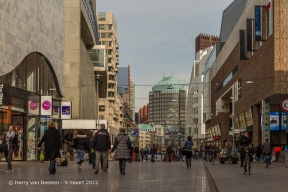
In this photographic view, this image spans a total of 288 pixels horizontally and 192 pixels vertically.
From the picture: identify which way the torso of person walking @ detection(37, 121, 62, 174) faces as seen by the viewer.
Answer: away from the camera

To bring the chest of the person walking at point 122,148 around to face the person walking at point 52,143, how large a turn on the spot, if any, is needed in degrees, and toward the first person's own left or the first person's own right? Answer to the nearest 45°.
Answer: approximately 135° to the first person's own left

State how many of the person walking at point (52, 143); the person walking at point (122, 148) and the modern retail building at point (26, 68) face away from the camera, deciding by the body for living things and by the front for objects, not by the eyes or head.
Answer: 2

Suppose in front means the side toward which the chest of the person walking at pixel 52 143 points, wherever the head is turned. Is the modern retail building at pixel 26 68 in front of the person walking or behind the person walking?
in front

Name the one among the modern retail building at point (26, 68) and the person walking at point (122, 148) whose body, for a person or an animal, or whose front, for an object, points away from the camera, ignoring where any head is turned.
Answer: the person walking

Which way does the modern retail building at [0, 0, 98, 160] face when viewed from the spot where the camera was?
facing the viewer and to the right of the viewer

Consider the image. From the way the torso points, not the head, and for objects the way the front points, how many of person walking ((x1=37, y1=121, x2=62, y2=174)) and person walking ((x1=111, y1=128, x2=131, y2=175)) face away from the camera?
2

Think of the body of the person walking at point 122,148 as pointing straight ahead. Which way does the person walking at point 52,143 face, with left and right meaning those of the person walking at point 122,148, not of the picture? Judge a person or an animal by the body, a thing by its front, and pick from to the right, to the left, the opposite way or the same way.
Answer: the same way

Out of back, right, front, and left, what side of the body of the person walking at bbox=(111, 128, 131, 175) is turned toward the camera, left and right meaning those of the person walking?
back

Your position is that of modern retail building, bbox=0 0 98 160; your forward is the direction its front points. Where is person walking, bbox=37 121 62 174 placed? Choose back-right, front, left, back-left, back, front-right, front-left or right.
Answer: front-right

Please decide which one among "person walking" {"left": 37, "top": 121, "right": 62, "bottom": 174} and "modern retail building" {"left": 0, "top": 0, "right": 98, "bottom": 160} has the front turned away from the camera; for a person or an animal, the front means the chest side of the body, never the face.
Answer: the person walking

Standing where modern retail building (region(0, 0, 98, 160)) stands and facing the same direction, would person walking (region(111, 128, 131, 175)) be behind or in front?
in front
